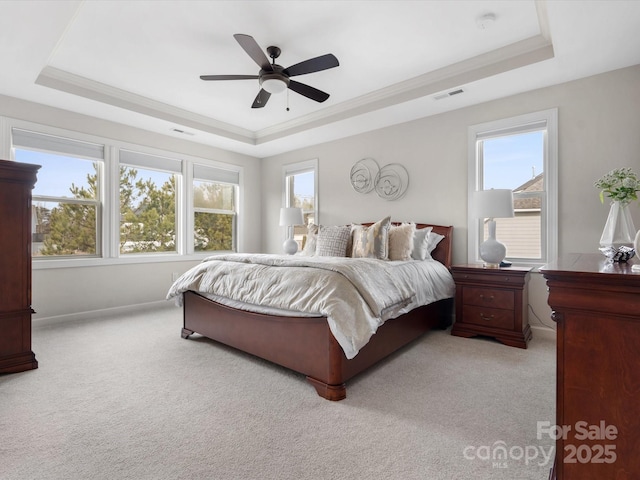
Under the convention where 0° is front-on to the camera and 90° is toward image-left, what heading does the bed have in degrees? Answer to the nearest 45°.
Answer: approximately 45°

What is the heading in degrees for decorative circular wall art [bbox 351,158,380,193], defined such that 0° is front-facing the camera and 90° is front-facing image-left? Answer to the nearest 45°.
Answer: approximately 45°

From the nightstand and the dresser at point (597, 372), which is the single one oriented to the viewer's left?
the dresser

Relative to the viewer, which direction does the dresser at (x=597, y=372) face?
to the viewer's left

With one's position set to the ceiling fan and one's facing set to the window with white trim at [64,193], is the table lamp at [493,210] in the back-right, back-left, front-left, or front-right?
back-right

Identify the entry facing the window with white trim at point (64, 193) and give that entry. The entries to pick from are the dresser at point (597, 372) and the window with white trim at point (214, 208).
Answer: the dresser

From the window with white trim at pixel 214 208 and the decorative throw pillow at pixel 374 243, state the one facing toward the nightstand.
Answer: the window with white trim

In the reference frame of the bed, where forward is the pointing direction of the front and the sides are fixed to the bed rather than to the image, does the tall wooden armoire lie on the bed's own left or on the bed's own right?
on the bed's own right

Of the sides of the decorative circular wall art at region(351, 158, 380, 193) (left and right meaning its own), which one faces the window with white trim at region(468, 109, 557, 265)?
left

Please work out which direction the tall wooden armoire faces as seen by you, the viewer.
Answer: facing to the right of the viewer

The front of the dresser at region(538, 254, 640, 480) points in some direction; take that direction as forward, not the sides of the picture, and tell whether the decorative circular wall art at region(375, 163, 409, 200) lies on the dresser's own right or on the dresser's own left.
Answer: on the dresser's own right
